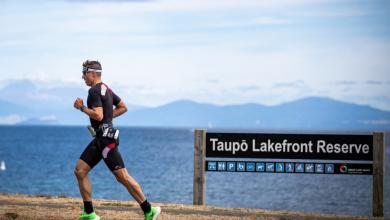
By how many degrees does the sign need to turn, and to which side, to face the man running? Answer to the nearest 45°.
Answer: approximately 45° to its right

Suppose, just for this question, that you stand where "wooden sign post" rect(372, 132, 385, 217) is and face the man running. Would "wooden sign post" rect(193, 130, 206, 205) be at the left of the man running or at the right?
right

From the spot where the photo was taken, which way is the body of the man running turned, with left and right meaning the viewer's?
facing to the left of the viewer

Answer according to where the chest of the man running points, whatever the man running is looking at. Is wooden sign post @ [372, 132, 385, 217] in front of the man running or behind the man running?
behind

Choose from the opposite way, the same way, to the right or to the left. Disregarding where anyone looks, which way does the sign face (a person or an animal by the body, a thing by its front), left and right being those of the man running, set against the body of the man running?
to the left

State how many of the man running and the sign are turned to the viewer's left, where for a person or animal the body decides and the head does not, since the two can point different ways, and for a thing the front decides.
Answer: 1

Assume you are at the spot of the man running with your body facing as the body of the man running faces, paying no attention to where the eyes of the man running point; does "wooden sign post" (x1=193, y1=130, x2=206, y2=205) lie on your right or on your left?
on your right

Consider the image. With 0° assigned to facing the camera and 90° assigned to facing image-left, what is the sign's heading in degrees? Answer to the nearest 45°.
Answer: approximately 0°
